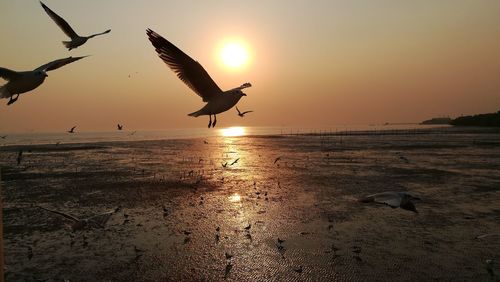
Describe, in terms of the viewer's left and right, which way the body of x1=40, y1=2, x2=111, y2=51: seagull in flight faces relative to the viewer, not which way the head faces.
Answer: facing away from the viewer and to the right of the viewer

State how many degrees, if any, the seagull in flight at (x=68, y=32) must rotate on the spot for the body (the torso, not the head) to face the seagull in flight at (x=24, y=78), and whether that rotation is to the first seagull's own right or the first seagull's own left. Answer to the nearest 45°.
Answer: approximately 135° to the first seagull's own right

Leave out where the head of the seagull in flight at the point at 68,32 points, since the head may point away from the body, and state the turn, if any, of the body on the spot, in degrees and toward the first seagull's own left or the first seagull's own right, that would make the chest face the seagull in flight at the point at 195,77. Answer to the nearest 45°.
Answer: approximately 45° to the first seagull's own right
